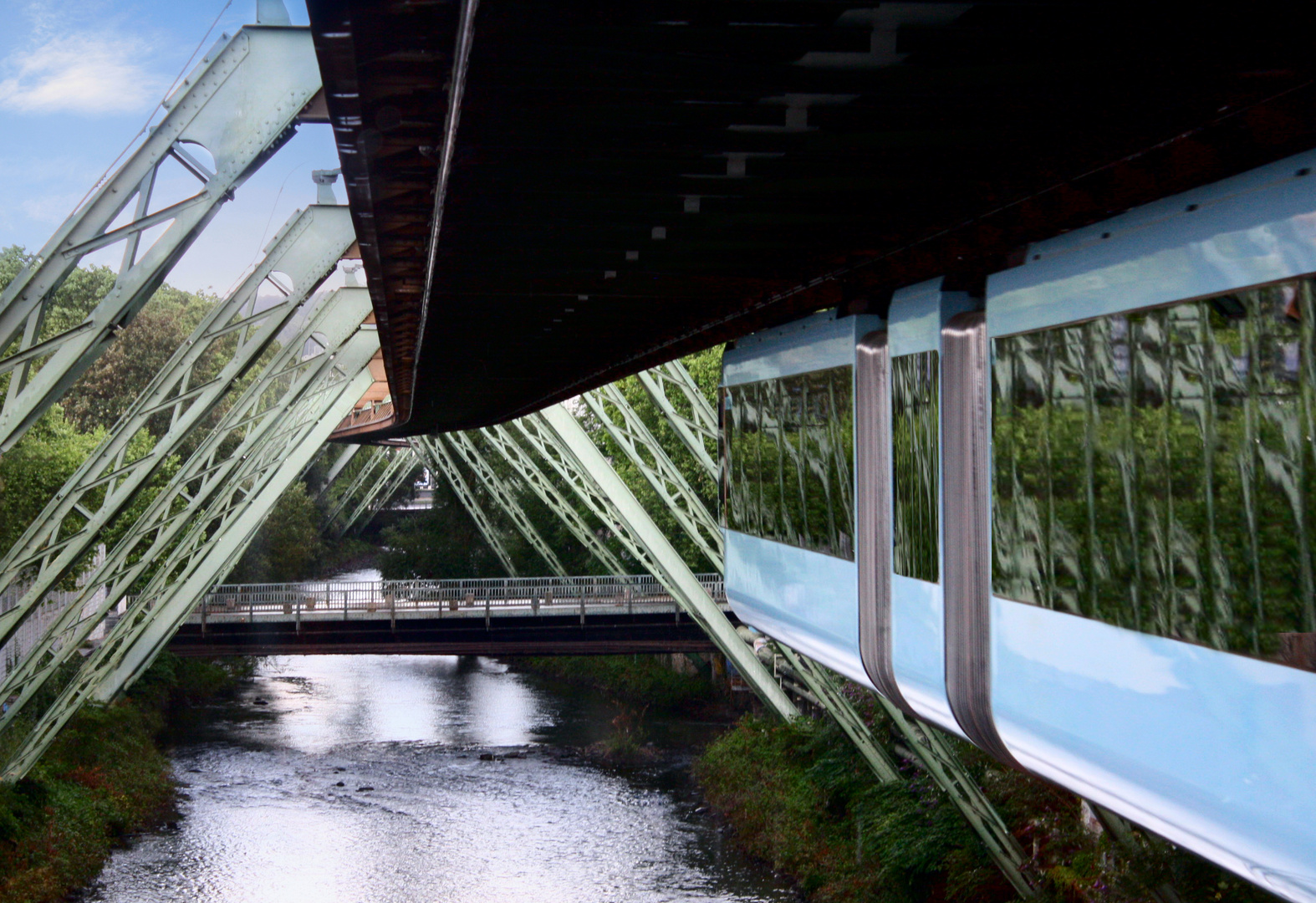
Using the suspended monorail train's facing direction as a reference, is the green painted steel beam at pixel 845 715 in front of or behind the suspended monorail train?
in front

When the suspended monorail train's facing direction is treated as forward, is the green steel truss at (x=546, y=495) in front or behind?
in front

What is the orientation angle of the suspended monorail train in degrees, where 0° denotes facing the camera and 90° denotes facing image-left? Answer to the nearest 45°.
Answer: approximately 135°

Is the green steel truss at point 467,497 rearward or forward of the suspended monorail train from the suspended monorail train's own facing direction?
forward

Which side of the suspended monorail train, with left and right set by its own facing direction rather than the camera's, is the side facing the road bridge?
front

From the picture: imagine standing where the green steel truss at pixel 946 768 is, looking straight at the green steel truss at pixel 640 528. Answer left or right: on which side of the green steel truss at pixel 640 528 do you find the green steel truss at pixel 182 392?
left
